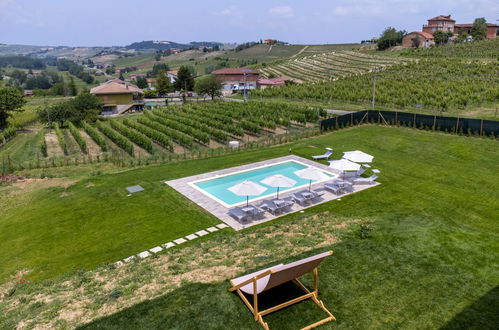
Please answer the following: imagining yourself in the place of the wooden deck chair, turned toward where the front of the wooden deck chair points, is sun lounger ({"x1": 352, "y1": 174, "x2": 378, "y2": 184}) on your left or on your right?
on your right

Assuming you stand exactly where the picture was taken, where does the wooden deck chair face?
facing away from the viewer and to the left of the viewer

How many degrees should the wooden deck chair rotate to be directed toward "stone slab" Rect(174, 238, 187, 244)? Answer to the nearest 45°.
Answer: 0° — it already faces it
